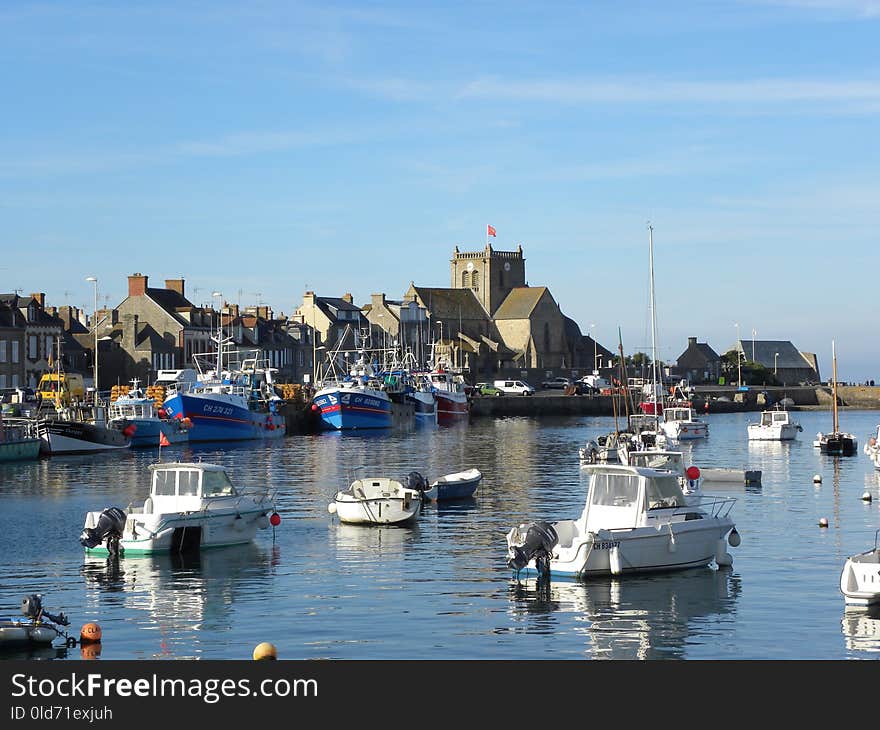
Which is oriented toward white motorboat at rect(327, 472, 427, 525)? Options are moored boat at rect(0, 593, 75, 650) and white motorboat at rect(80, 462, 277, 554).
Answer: white motorboat at rect(80, 462, 277, 554)

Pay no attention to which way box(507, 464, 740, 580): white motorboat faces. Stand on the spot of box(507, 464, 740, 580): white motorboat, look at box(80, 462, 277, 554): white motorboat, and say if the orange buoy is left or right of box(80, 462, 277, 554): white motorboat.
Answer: left

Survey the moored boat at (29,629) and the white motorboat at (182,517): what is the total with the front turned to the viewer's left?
1

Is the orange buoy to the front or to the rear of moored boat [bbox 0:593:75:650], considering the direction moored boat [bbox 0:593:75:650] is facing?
to the rear

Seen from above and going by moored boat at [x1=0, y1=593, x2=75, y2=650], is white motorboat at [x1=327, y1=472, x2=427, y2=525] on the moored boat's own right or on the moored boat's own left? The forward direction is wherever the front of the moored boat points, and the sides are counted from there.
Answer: on the moored boat's own right

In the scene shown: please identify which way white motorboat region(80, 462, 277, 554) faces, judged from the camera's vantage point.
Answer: facing away from the viewer and to the right of the viewer

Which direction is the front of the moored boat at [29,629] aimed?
to the viewer's left

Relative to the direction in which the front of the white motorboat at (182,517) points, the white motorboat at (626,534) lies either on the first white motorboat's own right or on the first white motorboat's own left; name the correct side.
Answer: on the first white motorboat's own right

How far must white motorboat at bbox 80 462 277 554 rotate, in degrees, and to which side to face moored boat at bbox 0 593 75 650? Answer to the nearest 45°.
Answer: approximately 135° to its right

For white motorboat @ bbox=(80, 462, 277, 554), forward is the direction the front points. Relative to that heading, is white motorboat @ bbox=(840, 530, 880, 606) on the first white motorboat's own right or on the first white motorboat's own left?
on the first white motorboat's own right

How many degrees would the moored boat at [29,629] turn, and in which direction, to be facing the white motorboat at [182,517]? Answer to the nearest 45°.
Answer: approximately 90° to its right

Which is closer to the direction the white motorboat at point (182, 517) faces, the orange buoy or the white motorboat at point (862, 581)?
the white motorboat

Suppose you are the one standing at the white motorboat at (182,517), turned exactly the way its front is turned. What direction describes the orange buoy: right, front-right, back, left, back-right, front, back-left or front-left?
back-right
